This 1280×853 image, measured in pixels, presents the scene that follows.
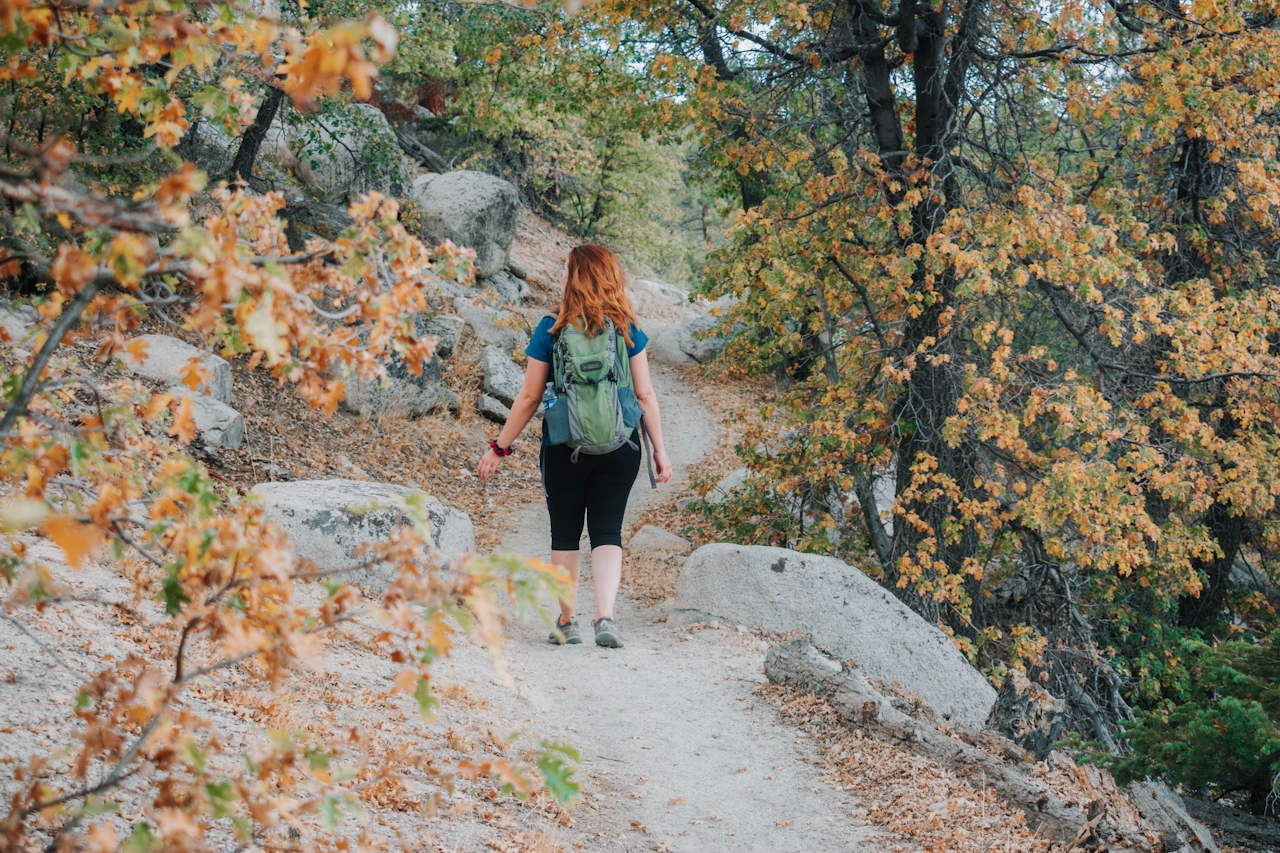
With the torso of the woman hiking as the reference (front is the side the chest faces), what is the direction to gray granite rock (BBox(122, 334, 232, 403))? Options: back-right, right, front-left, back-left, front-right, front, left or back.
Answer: front-left

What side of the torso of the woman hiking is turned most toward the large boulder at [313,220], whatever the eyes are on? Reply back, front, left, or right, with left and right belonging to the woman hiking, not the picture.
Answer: front

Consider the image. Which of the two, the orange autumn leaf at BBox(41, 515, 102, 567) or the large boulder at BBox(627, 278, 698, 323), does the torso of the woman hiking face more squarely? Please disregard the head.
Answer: the large boulder

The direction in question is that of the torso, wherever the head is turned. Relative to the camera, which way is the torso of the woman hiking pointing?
away from the camera

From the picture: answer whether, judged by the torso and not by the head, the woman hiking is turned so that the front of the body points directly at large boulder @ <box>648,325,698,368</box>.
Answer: yes

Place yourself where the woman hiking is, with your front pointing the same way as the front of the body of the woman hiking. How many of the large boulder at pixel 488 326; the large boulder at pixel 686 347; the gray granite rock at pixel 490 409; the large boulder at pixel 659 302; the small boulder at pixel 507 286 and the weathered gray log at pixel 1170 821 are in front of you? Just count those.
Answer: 5

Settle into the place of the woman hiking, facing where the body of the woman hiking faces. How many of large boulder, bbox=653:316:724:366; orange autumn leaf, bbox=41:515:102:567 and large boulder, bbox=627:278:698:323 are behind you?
1

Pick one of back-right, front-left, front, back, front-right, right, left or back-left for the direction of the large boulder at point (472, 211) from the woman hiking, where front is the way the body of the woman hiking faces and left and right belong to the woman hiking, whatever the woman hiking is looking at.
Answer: front

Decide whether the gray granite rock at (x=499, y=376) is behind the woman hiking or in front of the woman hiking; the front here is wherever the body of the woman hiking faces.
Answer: in front

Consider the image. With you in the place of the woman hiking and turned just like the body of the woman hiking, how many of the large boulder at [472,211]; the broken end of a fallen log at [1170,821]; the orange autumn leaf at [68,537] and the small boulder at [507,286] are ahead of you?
2

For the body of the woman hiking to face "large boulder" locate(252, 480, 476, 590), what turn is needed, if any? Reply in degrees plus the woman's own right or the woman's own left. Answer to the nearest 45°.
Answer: approximately 45° to the woman's own left

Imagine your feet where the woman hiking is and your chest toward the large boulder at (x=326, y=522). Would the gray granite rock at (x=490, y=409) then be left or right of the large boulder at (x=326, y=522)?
right

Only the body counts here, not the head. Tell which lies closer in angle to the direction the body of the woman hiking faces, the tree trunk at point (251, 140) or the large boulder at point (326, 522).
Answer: the tree trunk

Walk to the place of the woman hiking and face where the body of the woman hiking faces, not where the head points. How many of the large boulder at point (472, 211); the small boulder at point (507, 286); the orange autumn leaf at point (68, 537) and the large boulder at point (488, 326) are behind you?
1

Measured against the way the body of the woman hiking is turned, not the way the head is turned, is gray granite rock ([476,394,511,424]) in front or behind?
in front

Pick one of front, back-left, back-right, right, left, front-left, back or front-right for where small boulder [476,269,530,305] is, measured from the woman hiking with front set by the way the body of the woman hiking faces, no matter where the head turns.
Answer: front
